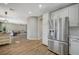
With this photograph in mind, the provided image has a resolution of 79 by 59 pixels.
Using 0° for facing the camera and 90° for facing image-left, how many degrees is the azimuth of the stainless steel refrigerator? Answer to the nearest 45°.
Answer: approximately 45°
